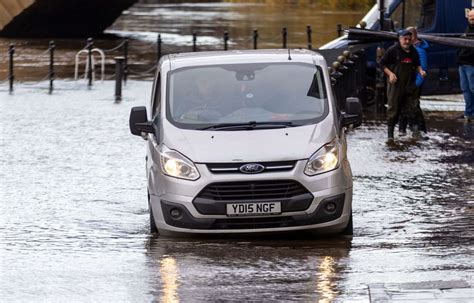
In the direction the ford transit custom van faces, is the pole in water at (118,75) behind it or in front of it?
behind

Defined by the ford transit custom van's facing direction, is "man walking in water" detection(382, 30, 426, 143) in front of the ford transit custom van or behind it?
behind

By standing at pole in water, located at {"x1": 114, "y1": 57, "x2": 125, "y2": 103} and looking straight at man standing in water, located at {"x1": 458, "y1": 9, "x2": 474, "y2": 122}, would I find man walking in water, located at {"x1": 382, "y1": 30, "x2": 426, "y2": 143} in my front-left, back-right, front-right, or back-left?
front-right

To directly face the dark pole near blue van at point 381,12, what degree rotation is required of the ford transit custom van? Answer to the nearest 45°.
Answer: approximately 180°

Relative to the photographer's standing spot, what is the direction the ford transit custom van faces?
facing the viewer

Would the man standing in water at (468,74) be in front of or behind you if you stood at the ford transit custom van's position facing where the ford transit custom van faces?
behind

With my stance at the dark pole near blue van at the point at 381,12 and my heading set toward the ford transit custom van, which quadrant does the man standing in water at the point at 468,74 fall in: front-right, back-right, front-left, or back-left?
front-left

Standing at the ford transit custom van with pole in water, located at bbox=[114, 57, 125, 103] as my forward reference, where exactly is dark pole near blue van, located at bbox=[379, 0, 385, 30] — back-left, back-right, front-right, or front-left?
front-right
